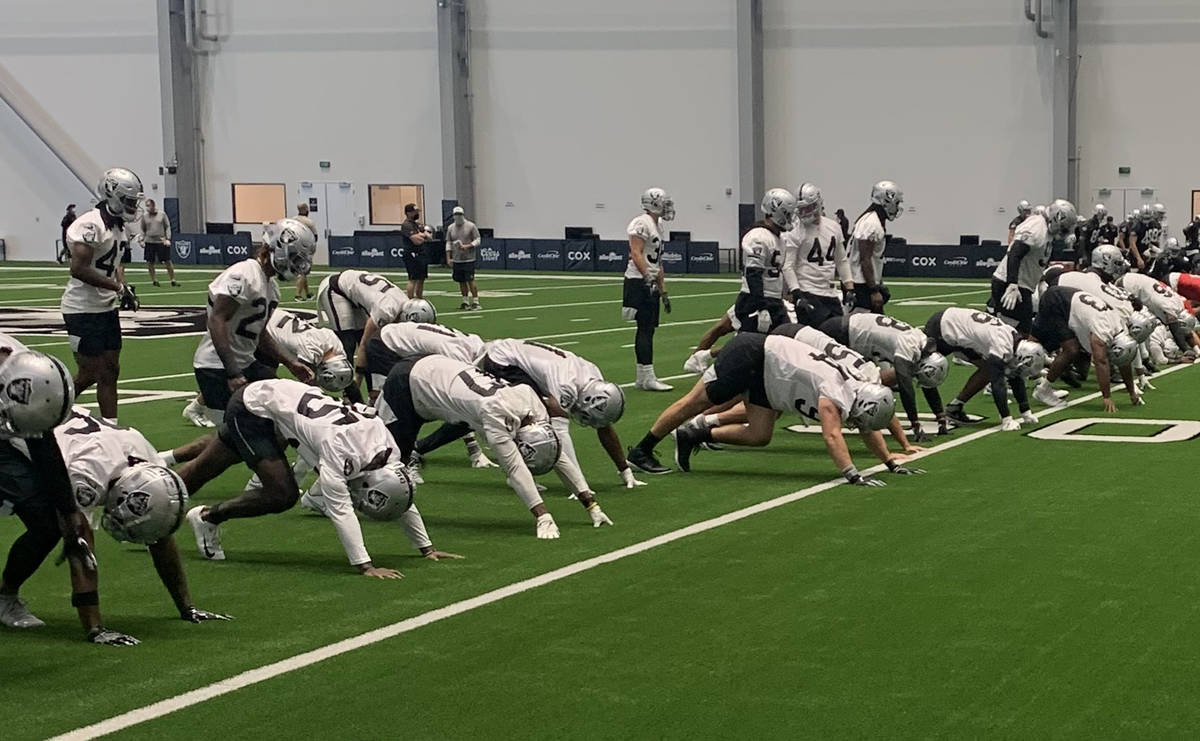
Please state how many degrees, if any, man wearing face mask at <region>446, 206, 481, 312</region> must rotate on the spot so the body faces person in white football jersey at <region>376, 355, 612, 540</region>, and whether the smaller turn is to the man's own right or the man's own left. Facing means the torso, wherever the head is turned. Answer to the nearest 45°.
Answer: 0° — they already face them

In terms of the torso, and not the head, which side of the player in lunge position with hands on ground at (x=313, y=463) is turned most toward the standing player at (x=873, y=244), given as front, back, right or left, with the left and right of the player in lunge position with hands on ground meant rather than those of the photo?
left

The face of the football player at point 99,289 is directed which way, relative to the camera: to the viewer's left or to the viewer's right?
to the viewer's right

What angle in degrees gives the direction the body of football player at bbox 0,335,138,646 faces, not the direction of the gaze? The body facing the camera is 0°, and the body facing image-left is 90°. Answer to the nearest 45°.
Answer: approximately 315°

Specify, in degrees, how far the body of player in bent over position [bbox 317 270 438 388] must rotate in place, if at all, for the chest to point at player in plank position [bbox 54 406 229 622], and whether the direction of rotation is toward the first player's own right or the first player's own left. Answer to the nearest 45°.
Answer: approximately 90° to the first player's own right
